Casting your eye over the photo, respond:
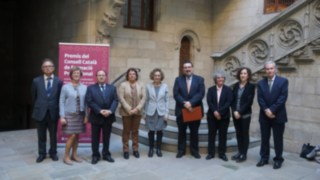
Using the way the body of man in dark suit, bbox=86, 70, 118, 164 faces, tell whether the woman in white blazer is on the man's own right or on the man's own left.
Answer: on the man's own left

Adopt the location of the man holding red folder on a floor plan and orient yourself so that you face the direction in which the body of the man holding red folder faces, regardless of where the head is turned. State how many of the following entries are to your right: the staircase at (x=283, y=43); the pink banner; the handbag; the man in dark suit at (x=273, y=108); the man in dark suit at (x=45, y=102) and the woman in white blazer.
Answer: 3

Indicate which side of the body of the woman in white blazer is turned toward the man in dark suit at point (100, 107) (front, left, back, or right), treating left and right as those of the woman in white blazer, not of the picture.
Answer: right

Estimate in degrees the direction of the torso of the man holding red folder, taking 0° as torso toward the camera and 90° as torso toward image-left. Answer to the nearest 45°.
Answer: approximately 0°

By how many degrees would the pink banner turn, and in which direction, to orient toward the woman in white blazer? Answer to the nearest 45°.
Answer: approximately 45° to its left

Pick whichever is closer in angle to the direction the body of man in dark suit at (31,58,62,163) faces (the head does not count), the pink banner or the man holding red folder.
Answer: the man holding red folder

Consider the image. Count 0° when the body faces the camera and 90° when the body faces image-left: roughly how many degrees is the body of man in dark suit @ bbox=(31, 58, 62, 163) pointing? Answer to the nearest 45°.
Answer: approximately 0°

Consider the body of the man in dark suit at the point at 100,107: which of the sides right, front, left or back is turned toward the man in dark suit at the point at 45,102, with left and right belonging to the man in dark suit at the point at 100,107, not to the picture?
right

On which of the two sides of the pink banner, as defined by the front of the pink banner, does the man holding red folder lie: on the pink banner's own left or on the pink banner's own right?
on the pink banner's own left

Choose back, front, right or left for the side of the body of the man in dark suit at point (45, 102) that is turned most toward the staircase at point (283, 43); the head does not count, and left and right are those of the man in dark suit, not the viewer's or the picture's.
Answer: left
